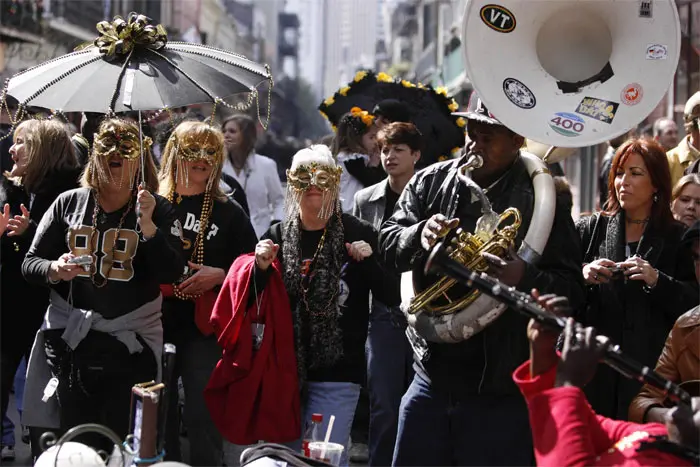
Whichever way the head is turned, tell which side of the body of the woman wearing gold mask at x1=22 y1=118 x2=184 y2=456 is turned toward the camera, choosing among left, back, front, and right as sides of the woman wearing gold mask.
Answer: front

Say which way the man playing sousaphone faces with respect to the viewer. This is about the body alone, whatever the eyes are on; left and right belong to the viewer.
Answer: facing the viewer

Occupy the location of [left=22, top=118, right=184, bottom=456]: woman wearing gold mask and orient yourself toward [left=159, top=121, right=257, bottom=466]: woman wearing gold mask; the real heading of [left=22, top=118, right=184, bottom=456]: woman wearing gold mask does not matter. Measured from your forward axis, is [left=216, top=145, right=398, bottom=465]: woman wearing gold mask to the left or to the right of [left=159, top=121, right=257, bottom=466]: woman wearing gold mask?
right

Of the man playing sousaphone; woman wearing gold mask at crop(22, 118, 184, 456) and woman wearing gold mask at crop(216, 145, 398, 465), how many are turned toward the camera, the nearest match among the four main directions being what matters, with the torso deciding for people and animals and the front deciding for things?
3

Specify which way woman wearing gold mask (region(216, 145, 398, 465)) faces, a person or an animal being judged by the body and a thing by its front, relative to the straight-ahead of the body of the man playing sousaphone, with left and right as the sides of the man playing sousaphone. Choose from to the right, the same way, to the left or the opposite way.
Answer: the same way

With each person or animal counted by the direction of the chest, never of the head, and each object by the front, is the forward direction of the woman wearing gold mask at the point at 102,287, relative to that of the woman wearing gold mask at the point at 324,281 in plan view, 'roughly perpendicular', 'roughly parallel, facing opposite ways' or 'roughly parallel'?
roughly parallel

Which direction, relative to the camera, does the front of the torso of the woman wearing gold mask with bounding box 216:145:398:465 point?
toward the camera

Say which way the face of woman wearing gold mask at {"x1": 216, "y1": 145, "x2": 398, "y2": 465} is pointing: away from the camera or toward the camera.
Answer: toward the camera

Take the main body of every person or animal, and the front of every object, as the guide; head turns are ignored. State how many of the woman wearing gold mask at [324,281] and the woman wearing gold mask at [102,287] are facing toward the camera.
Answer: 2

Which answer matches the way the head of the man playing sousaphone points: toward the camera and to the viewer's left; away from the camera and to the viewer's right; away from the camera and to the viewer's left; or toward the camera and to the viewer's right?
toward the camera and to the viewer's left

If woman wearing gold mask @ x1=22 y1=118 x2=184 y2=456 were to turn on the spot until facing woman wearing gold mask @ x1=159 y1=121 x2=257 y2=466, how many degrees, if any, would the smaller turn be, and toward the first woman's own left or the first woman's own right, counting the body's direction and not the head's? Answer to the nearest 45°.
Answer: approximately 135° to the first woman's own left
